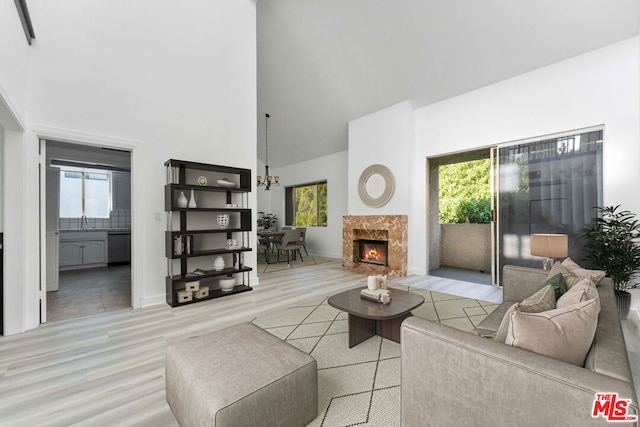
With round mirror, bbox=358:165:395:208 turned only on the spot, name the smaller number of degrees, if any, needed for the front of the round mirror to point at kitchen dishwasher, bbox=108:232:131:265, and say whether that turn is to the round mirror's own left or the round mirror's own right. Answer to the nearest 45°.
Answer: approximately 45° to the round mirror's own right

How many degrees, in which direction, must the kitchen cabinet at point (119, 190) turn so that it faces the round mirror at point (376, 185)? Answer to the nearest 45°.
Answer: approximately 45° to its left

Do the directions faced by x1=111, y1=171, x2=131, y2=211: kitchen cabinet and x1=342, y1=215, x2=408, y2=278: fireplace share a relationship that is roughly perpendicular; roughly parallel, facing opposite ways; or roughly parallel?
roughly perpendicular

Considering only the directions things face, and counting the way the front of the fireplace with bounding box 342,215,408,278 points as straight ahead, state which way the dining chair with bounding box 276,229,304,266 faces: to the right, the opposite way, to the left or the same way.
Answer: to the right

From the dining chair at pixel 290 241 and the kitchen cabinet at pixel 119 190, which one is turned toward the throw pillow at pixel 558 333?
the kitchen cabinet

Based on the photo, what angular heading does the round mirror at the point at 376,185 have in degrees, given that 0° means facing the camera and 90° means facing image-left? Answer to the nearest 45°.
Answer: approximately 45°

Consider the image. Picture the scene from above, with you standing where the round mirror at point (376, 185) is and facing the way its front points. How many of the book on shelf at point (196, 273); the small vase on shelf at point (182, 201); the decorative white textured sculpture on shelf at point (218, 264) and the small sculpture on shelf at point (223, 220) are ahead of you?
4

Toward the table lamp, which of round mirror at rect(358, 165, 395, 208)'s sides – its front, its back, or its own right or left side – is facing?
left

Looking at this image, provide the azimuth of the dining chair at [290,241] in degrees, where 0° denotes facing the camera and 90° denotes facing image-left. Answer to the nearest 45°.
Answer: approximately 135°

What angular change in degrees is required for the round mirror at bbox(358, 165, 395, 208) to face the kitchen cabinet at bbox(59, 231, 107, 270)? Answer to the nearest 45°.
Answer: approximately 45° to its right

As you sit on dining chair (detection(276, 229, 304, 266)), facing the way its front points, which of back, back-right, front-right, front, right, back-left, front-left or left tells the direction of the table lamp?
back

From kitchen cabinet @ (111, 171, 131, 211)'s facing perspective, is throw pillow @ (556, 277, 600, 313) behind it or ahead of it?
ahead
